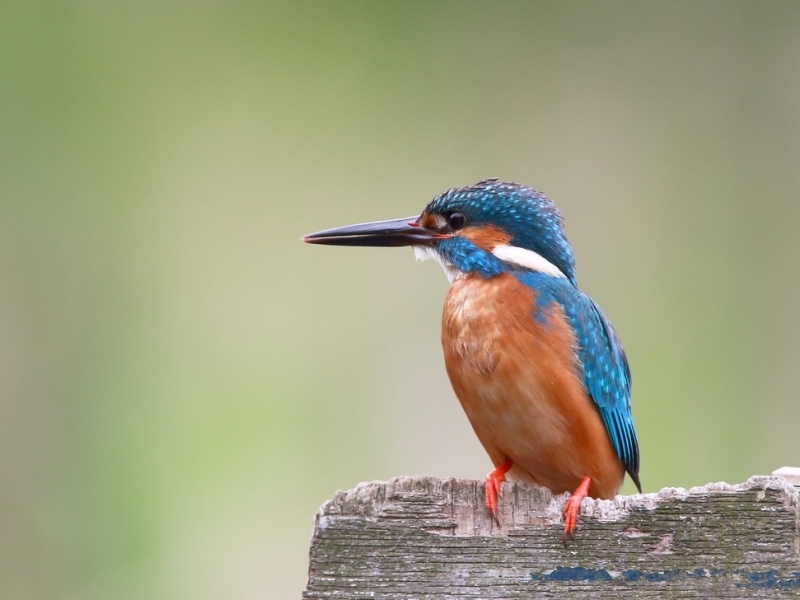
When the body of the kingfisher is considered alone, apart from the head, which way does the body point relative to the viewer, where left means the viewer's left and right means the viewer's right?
facing the viewer and to the left of the viewer
